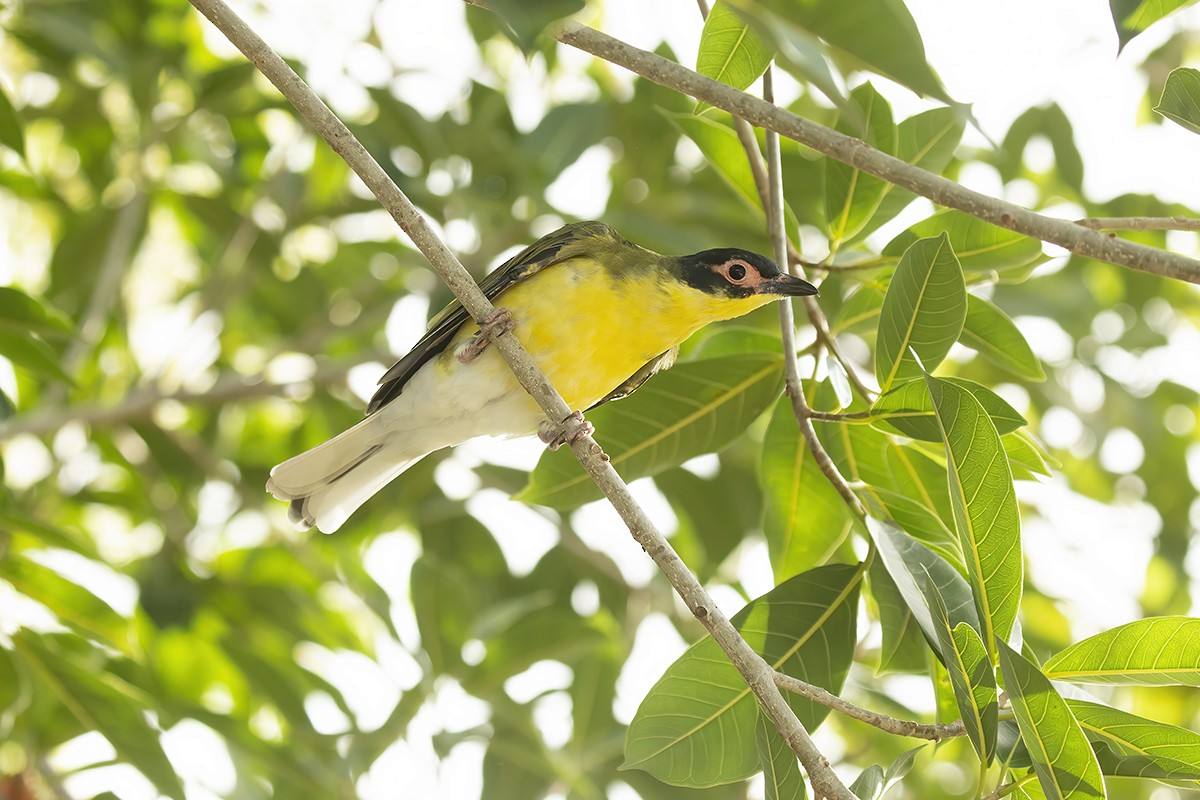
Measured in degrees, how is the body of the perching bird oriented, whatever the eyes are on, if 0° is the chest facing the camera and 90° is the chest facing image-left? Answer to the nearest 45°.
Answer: approximately 270°
